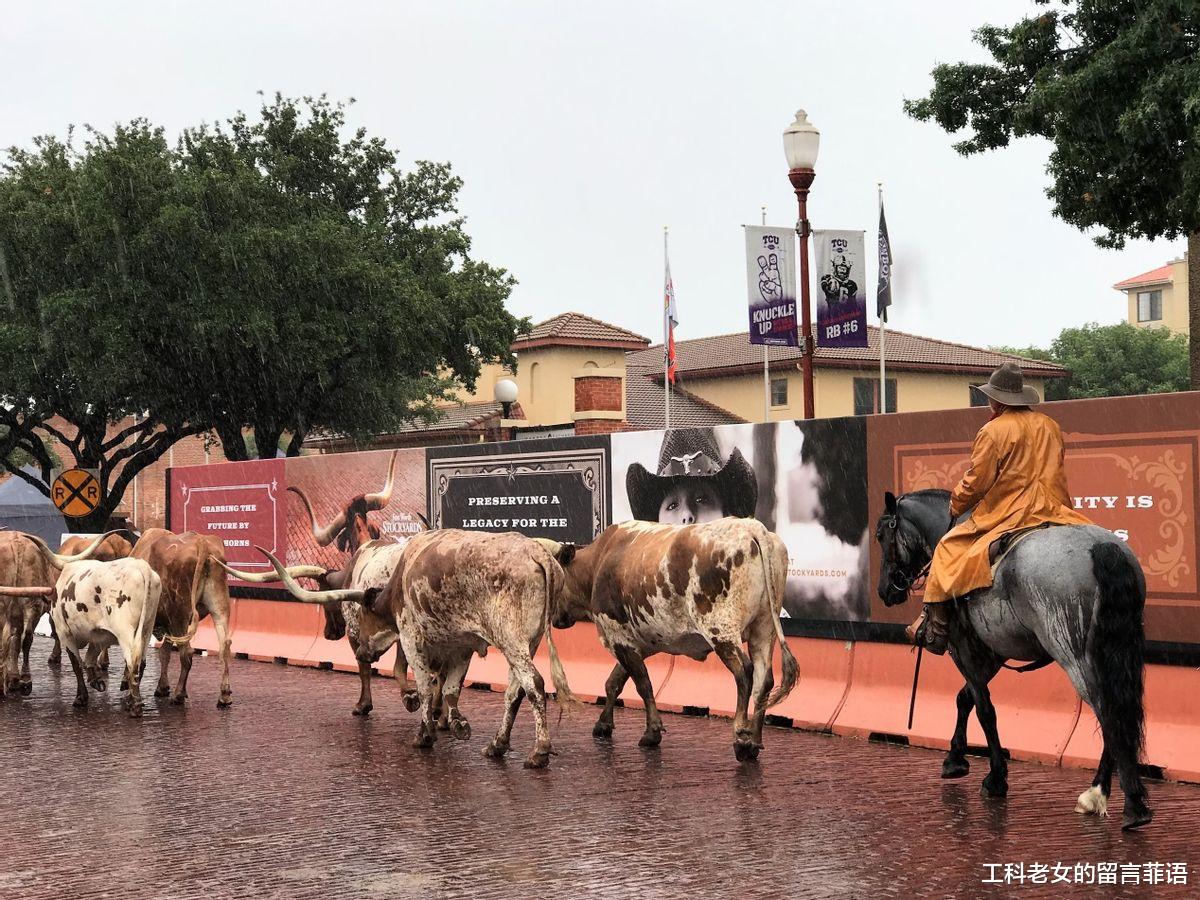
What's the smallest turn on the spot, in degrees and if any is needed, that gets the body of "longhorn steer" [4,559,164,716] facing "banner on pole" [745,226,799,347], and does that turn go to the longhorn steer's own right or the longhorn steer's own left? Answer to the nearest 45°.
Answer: approximately 90° to the longhorn steer's own right

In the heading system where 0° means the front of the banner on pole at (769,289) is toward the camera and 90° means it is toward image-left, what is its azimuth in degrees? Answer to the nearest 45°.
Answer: approximately 0°

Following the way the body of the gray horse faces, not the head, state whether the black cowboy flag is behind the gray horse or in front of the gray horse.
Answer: in front

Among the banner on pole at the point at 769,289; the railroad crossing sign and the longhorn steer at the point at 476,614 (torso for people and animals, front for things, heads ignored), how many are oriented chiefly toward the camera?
2

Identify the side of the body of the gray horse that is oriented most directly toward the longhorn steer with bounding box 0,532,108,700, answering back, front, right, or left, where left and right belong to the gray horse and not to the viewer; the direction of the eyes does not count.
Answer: front

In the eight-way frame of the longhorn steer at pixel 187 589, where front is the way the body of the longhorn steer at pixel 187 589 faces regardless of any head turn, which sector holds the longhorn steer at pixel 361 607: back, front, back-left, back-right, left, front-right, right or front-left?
back

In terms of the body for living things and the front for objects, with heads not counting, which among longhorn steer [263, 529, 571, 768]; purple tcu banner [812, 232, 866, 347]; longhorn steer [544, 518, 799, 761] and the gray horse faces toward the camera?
the purple tcu banner

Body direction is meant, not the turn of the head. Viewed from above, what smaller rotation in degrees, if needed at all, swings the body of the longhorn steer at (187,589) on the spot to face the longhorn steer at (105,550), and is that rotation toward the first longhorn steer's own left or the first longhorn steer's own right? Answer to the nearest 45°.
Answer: approximately 45° to the first longhorn steer's own right

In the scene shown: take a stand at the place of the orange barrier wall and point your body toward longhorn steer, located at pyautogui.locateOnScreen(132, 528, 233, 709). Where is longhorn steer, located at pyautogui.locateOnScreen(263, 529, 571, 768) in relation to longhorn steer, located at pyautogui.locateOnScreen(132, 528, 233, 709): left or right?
left

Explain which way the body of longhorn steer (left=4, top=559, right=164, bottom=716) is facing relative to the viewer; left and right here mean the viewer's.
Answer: facing away from the viewer and to the left of the viewer

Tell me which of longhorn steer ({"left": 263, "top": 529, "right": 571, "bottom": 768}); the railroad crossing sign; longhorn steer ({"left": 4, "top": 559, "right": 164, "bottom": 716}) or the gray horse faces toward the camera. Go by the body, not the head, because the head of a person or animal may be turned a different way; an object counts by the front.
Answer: the railroad crossing sign

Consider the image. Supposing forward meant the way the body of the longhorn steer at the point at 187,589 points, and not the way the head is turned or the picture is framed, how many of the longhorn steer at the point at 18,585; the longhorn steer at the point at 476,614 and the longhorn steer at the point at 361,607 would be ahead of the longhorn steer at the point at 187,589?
1

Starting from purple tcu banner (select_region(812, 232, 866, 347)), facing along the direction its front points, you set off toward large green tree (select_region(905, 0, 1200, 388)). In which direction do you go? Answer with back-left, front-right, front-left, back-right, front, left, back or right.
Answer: front-left
